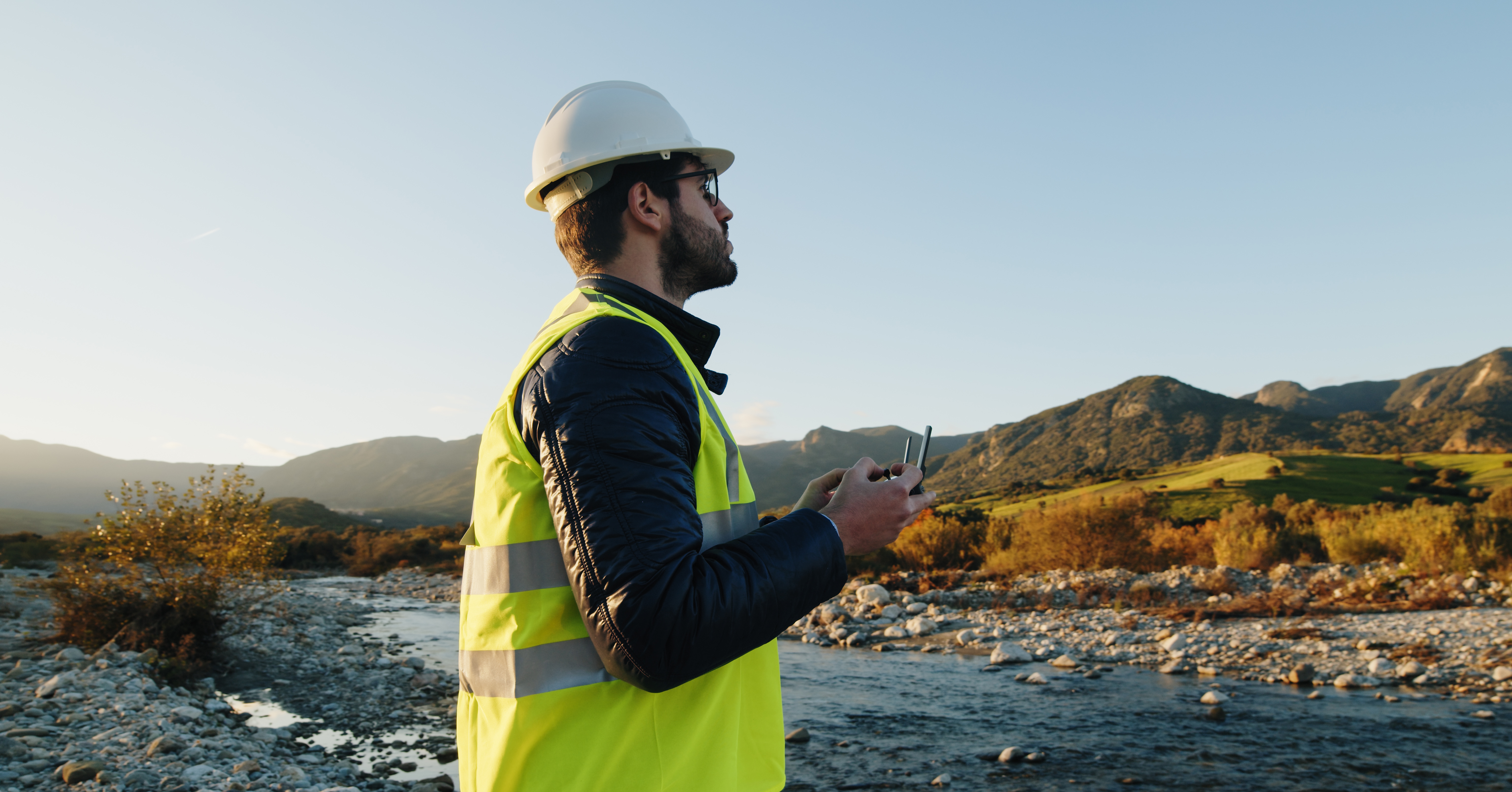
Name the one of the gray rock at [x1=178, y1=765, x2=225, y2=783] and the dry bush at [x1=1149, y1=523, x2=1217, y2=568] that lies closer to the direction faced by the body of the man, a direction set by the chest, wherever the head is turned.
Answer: the dry bush

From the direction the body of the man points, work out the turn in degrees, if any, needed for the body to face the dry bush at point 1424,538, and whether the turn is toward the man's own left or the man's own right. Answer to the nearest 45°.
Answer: approximately 45° to the man's own left

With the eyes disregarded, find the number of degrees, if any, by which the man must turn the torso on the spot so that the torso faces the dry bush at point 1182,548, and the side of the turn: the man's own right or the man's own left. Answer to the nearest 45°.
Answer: approximately 45° to the man's own left

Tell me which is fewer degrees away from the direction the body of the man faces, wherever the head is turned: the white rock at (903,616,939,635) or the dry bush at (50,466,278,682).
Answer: the white rock

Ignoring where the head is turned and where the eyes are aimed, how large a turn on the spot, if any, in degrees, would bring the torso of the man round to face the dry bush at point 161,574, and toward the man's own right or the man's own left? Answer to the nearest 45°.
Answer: approximately 135° to the man's own left

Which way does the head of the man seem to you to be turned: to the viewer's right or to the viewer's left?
to the viewer's right

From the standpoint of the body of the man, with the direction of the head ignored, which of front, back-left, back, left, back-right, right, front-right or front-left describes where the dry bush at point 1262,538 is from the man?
front-left

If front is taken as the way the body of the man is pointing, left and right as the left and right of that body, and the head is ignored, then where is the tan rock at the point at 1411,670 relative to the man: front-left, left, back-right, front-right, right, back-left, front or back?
front-left

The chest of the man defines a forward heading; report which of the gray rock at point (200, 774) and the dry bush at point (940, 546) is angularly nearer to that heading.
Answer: the dry bush

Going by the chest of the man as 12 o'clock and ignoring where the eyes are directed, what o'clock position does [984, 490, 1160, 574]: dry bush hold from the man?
The dry bush is roughly at 10 o'clock from the man.

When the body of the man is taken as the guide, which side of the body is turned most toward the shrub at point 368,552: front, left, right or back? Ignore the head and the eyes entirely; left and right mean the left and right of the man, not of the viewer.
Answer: left

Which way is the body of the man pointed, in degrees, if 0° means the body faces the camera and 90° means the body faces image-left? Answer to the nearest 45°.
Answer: approximately 270°

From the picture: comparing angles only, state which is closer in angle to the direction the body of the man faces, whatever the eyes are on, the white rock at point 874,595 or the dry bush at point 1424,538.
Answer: the dry bush
